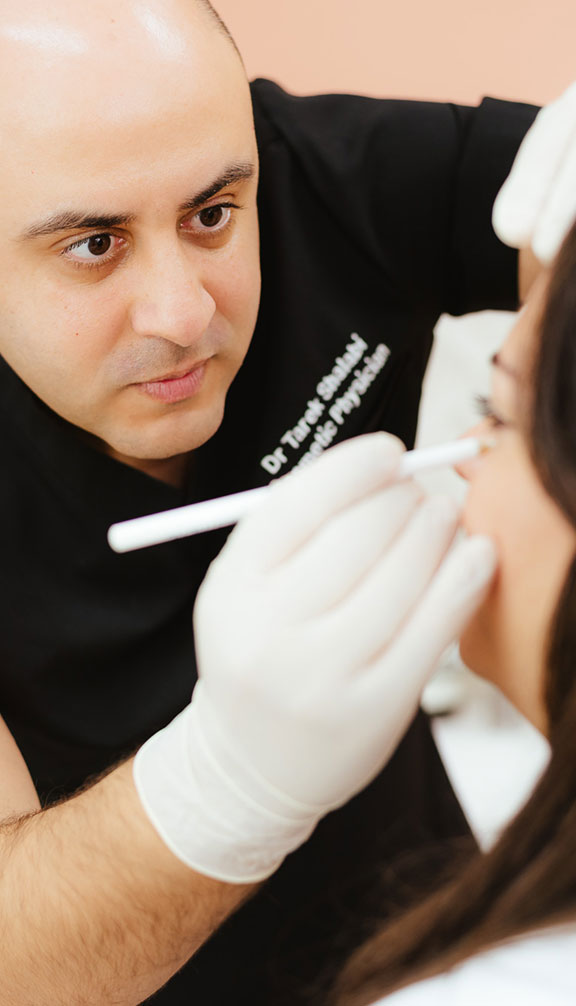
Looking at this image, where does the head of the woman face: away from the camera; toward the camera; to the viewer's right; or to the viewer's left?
to the viewer's left

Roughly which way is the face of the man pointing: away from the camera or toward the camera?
toward the camera

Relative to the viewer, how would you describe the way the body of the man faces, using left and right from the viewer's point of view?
facing the viewer and to the right of the viewer
